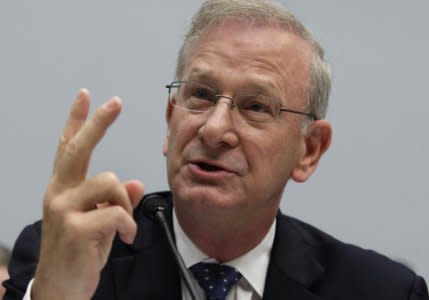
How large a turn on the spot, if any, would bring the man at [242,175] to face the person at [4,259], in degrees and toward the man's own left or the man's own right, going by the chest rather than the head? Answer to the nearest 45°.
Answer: approximately 135° to the man's own right

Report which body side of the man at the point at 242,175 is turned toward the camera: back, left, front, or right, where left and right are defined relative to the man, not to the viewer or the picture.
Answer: front

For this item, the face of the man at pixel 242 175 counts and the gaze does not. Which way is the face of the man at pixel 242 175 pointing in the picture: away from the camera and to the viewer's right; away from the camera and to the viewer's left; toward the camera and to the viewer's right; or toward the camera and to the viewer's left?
toward the camera and to the viewer's left
